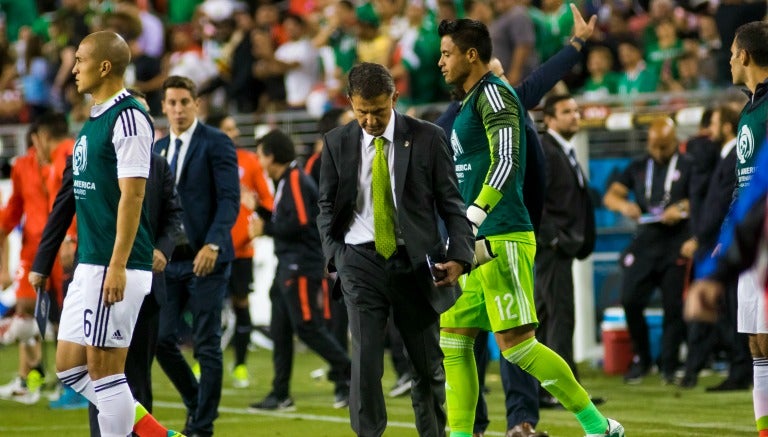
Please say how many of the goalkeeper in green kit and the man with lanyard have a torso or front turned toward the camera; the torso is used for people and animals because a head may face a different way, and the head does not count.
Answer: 1

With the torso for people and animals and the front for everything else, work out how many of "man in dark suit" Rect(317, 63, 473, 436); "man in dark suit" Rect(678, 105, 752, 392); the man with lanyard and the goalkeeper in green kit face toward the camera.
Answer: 2

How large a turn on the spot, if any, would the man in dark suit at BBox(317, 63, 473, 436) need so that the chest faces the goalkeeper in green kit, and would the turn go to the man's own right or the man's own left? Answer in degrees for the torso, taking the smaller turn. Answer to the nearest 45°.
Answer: approximately 135° to the man's own left

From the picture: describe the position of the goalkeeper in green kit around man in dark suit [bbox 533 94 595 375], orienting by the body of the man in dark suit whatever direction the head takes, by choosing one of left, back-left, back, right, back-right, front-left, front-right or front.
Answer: front-right

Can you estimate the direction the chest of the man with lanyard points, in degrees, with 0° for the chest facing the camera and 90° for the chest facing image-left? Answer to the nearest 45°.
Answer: approximately 0°
